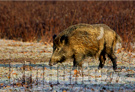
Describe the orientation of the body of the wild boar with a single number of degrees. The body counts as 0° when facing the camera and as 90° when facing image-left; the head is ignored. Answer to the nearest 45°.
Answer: approximately 90°
